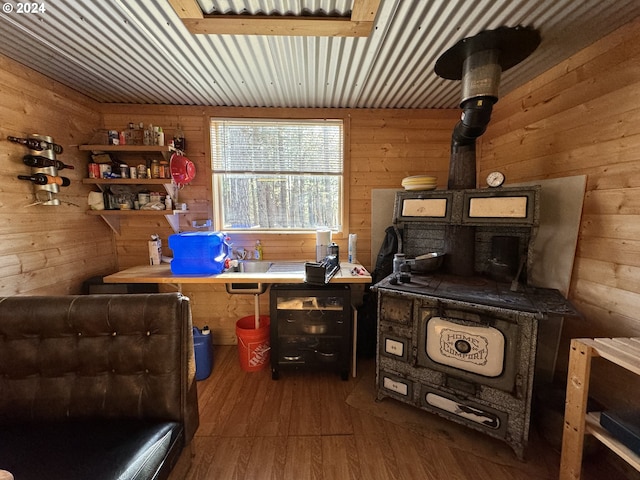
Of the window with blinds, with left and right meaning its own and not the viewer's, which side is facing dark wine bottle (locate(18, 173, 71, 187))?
right

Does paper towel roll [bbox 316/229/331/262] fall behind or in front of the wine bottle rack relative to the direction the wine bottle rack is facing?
in front

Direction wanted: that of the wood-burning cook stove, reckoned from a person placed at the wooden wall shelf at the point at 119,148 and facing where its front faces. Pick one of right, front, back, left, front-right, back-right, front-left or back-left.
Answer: front-left

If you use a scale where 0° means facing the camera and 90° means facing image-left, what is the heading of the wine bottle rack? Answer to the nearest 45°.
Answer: approximately 315°

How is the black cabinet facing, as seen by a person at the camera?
facing the viewer

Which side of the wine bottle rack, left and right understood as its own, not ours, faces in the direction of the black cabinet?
front

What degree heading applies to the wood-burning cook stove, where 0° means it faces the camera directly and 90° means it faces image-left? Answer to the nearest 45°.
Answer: approximately 45°

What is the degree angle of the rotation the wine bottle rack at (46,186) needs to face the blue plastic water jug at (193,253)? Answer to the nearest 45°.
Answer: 0° — it already faces it

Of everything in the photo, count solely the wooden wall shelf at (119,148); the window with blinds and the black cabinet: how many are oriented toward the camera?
3

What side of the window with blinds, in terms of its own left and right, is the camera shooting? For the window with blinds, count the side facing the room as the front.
front

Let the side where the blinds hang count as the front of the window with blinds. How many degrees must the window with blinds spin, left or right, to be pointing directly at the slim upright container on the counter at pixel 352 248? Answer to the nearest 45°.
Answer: approximately 90° to its left

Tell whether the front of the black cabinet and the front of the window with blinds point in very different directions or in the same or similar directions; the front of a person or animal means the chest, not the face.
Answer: same or similar directions

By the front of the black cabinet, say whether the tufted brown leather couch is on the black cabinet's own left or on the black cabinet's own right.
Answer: on the black cabinet's own right
